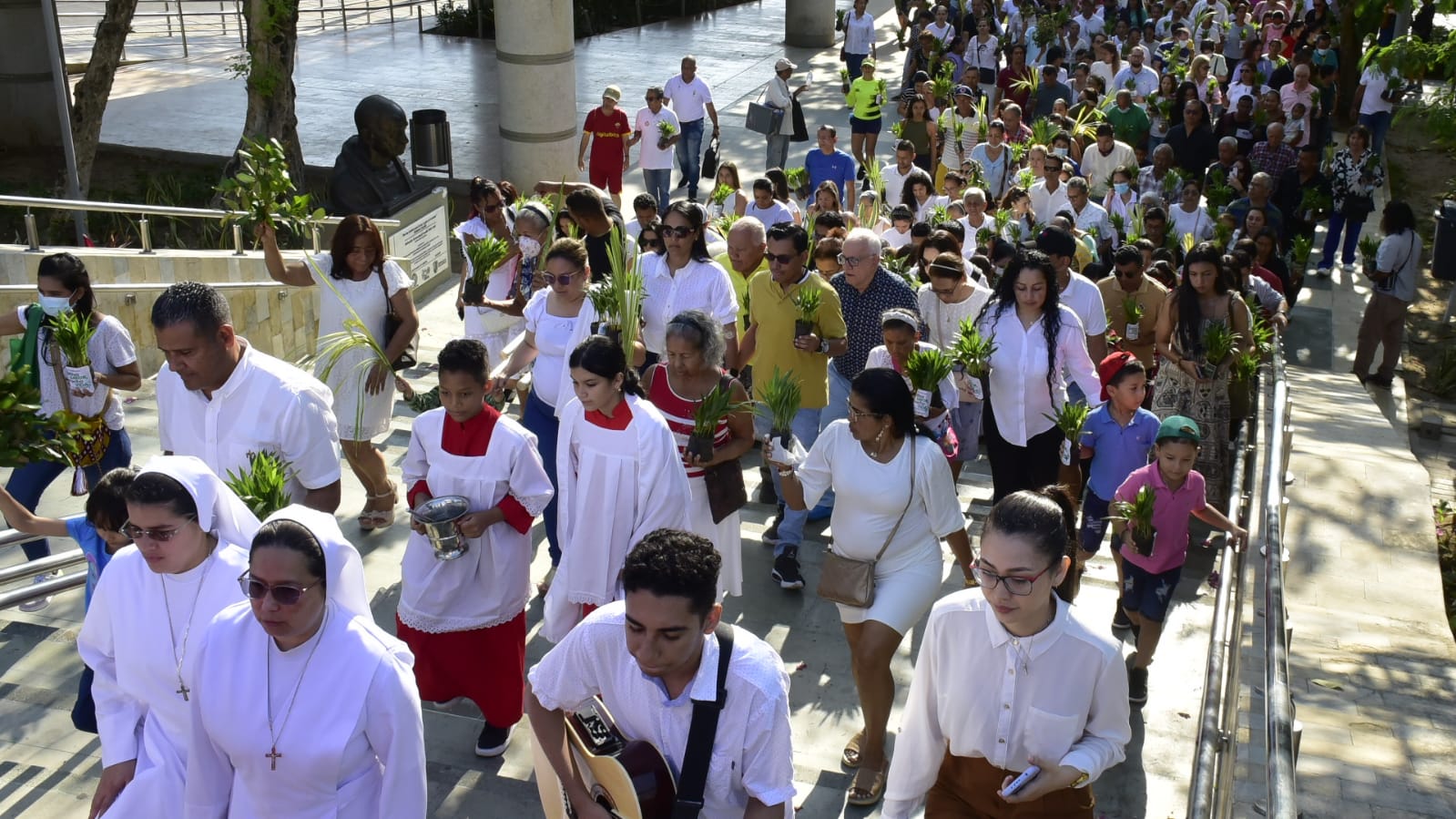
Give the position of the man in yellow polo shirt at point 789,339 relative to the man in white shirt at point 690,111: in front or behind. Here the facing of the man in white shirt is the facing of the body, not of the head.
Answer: in front

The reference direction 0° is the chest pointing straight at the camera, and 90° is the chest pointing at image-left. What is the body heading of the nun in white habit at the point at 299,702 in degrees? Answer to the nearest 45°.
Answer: approximately 45°

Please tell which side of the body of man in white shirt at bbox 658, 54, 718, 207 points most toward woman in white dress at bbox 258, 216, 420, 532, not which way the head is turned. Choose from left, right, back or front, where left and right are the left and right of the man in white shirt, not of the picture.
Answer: front

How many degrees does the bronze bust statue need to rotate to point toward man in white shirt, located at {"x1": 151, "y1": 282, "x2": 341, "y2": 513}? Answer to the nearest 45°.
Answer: approximately 45° to its right

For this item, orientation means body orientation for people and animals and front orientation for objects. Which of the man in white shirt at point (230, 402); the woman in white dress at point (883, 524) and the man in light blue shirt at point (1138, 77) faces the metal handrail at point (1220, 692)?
the man in light blue shirt at point (1138, 77)

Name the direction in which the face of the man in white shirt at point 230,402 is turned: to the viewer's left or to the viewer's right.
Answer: to the viewer's left

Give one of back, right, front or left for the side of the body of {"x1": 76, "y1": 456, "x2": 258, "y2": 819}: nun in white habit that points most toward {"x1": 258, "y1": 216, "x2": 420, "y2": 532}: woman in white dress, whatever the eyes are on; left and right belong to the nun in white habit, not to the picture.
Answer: back

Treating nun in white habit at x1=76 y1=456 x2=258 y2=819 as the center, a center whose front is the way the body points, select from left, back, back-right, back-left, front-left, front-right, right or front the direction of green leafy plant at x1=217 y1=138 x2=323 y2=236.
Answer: back-right

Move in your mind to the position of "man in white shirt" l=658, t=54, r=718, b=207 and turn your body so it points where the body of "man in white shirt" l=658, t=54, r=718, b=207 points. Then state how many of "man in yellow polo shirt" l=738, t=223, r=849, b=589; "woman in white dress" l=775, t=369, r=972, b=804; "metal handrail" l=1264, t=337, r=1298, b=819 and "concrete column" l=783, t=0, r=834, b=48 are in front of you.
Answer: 3

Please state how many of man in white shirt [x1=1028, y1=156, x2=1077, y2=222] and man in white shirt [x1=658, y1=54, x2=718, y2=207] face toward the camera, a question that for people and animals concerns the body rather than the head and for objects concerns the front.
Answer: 2

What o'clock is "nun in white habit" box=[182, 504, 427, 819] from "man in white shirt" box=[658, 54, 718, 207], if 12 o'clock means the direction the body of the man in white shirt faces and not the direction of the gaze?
The nun in white habit is roughly at 12 o'clock from the man in white shirt.

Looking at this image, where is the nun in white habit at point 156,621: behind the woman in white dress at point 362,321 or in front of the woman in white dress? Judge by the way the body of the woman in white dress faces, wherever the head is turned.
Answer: in front

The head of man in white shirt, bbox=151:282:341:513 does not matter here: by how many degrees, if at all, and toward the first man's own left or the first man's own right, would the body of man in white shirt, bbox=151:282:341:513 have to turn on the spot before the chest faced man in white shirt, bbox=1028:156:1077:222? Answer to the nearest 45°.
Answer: approximately 180°

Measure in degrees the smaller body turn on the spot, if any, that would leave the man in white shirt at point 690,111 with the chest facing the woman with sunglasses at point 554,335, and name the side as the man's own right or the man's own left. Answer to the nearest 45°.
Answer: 0° — they already face them
